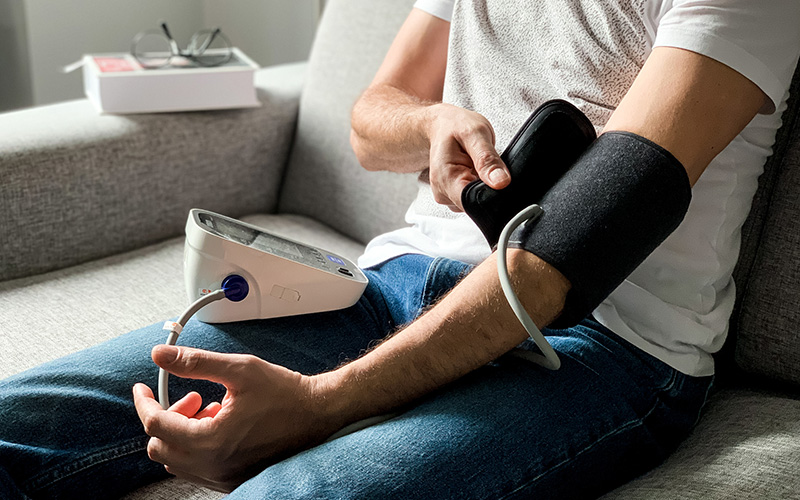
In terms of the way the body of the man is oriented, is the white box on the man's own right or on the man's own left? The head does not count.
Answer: on the man's own right

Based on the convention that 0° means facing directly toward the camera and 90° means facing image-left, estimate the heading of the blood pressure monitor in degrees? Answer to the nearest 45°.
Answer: approximately 270°

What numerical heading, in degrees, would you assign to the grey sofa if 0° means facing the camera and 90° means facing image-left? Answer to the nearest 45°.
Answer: approximately 45°
